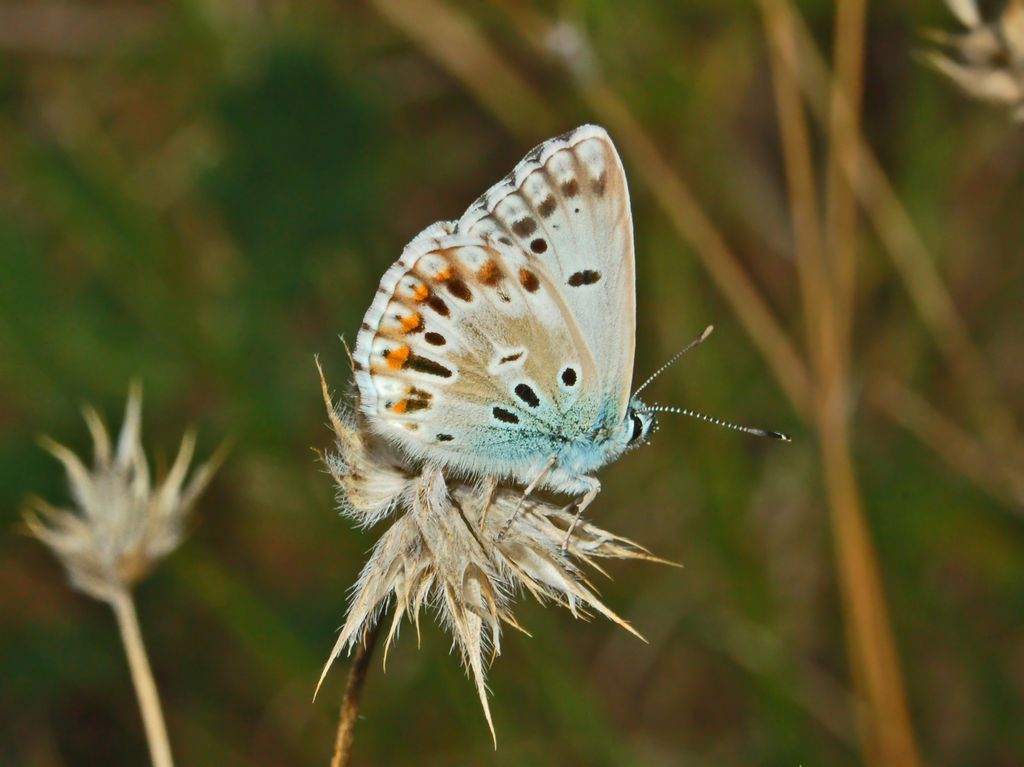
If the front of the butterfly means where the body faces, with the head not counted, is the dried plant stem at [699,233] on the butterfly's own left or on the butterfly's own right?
on the butterfly's own left

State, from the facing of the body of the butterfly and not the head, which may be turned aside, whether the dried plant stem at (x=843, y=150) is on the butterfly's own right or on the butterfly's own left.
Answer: on the butterfly's own left

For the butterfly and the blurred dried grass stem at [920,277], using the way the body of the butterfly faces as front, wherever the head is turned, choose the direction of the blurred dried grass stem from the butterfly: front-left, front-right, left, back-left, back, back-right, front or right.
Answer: front-left

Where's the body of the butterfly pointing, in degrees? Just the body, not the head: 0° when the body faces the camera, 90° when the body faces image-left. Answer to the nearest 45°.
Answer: approximately 270°

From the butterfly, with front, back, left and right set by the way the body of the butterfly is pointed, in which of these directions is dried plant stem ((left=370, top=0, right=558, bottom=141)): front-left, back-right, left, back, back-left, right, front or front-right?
left

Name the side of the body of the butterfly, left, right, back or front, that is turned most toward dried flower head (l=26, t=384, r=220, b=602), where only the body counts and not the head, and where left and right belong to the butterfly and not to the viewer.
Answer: back
